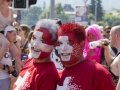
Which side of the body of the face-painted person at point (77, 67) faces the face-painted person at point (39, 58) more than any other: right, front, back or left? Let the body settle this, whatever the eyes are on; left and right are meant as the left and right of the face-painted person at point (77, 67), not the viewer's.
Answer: right

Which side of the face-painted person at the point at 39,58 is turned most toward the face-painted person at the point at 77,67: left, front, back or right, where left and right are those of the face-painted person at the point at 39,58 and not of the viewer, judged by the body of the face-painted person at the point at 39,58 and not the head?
left

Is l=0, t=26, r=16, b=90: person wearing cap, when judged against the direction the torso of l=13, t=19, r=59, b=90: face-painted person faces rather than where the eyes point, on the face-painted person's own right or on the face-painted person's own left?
on the face-painted person's own right

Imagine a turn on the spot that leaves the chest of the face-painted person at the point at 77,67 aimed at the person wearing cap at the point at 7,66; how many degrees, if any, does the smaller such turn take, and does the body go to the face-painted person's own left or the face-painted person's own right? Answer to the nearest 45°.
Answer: approximately 90° to the face-painted person's own right

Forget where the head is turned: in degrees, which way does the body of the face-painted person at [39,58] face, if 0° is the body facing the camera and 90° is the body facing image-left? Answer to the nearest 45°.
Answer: approximately 45°

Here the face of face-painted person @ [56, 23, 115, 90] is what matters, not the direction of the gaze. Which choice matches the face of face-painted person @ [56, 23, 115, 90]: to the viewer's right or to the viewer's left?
to the viewer's left

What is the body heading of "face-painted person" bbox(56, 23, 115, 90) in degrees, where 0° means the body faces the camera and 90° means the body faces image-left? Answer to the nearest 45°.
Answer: approximately 45°
